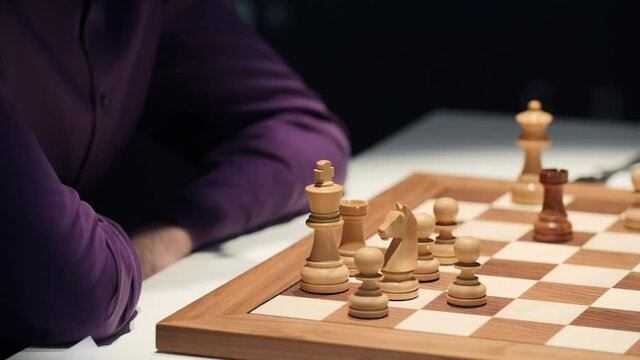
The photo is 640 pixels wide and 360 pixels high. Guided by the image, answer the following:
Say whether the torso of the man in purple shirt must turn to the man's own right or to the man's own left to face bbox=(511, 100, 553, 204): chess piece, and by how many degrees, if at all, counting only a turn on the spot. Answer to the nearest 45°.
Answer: approximately 45° to the man's own left

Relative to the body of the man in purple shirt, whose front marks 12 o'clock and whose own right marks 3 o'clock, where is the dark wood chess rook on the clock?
The dark wood chess rook is roughly at 11 o'clock from the man in purple shirt.

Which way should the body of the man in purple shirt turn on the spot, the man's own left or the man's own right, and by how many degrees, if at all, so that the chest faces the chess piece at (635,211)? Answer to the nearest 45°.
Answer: approximately 45° to the man's own left

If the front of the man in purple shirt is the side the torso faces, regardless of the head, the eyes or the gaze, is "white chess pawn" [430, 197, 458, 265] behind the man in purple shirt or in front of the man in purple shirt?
in front

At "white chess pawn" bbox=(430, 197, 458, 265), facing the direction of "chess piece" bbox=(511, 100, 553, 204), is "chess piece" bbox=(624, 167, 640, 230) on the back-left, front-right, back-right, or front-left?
front-right

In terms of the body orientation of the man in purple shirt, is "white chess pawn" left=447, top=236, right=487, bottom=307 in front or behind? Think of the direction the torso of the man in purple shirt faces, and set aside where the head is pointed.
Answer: in front

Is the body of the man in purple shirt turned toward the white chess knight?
yes

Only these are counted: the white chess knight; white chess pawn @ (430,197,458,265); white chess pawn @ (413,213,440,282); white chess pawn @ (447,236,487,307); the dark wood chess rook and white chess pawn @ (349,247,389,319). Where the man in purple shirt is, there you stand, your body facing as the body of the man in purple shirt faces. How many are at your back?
0

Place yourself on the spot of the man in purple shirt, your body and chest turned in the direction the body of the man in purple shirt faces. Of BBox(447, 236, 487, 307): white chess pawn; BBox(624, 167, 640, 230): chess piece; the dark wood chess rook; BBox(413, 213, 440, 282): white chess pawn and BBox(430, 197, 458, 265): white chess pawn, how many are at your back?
0

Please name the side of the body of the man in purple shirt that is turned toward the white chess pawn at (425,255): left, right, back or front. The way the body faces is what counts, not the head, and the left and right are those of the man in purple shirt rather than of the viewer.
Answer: front

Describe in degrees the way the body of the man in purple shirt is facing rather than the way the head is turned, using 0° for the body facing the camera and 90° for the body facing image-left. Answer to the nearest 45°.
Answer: approximately 315°

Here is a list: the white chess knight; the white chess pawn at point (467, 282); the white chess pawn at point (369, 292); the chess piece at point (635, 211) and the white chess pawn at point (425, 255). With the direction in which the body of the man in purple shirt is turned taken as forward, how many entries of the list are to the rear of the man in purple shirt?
0

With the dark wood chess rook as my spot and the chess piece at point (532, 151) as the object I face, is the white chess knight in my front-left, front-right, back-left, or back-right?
back-left
